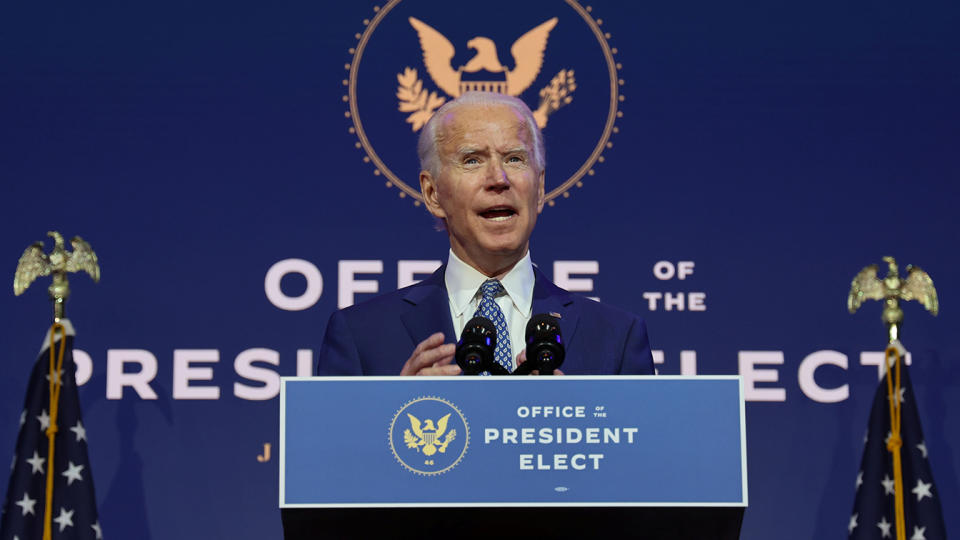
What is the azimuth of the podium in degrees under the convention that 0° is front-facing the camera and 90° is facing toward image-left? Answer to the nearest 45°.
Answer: approximately 0°

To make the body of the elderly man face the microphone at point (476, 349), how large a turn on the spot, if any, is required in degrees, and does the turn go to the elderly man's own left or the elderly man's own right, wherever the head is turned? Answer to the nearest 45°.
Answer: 0° — they already face it

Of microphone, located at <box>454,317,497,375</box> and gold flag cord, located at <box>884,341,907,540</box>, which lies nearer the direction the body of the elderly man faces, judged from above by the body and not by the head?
the microphone

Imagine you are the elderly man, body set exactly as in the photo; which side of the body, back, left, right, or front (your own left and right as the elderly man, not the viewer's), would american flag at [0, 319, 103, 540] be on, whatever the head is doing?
right

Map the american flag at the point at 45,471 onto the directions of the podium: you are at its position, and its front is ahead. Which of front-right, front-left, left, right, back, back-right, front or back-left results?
back-right

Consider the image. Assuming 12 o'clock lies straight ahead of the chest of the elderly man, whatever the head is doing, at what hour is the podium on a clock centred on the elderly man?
The podium is roughly at 12 o'clock from the elderly man.

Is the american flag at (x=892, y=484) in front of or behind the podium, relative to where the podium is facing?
behind

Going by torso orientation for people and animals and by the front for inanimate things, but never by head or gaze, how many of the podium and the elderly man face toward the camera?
2

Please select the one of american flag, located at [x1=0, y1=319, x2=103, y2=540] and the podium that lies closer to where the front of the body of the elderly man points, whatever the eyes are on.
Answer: the podium

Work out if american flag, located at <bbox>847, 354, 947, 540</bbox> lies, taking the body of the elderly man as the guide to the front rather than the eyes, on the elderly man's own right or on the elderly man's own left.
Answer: on the elderly man's own left
